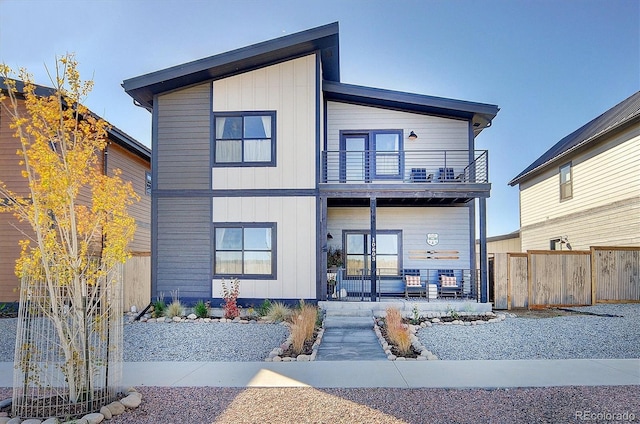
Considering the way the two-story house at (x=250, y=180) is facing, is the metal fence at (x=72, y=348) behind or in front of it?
in front

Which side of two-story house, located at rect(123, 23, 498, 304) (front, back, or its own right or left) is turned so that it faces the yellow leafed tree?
front

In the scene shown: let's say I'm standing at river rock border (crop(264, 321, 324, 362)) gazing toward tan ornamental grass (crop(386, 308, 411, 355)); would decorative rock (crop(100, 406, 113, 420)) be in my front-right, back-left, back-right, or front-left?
back-right

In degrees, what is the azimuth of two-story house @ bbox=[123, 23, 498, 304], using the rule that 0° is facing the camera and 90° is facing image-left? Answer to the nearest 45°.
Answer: approximately 0°

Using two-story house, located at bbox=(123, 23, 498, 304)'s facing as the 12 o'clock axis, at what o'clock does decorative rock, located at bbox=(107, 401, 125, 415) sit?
The decorative rock is roughly at 12 o'clock from the two-story house.

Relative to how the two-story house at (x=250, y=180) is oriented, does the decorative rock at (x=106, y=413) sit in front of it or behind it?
in front

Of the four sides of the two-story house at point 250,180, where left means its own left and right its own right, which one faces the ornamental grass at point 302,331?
front

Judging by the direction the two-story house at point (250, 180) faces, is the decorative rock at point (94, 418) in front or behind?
in front

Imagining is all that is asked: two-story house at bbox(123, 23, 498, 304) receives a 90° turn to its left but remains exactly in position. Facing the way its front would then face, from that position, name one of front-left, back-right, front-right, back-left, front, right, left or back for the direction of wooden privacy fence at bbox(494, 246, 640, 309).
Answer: front

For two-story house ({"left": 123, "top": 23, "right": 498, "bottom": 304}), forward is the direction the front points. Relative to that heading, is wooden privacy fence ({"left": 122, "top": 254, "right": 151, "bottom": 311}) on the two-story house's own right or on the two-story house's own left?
on the two-story house's own right
